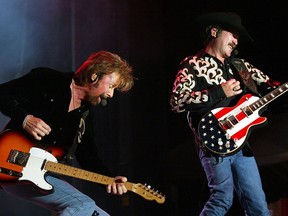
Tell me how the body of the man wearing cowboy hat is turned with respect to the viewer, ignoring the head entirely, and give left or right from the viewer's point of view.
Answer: facing the viewer and to the right of the viewer
